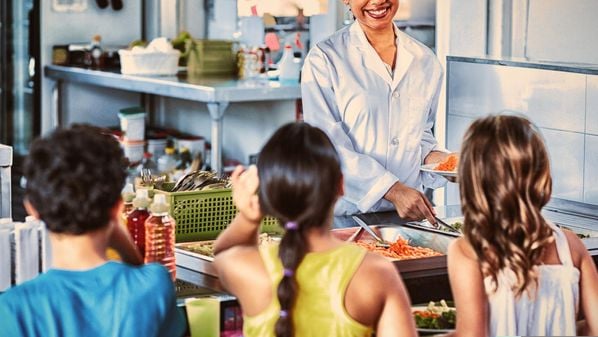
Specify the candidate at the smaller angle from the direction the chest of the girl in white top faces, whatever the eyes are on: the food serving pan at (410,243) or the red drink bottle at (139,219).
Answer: the food serving pan

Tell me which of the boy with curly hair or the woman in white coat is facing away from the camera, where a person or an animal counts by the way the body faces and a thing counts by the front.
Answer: the boy with curly hair

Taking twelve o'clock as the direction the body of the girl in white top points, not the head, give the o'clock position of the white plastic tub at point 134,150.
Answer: The white plastic tub is roughly at 11 o'clock from the girl in white top.

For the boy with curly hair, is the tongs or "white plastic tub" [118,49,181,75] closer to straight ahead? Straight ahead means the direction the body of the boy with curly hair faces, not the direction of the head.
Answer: the white plastic tub

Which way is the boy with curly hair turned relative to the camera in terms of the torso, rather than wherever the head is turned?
away from the camera

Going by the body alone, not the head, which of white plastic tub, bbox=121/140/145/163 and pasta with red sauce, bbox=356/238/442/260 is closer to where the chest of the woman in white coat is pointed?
the pasta with red sauce

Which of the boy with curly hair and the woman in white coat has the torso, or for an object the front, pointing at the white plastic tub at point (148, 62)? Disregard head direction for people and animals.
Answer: the boy with curly hair

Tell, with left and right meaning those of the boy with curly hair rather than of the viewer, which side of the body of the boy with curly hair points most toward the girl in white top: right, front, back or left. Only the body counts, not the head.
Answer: right

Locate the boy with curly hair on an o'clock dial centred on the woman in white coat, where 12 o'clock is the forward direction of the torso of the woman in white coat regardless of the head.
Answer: The boy with curly hair is roughly at 2 o'clock from the woman in white coat.

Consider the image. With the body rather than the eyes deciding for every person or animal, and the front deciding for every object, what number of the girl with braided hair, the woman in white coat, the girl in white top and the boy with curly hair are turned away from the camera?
3

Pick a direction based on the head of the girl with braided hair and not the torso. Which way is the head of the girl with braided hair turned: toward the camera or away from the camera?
away from the camera

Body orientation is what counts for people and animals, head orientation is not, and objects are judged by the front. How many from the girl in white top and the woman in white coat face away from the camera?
1

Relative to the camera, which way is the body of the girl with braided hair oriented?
away from the camera

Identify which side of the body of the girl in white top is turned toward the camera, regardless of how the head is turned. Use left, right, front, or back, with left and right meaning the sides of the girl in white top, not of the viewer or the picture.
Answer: back
